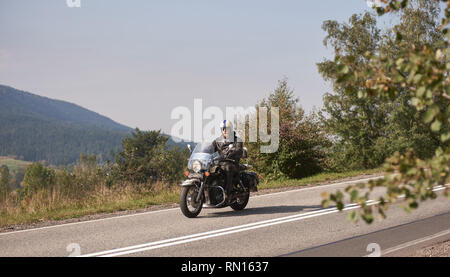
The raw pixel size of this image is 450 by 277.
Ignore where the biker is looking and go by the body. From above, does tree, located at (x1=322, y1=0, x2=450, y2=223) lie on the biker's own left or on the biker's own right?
on the biker's own left

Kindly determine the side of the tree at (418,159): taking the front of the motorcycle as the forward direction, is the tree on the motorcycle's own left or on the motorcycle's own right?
on the motorcycle's own left

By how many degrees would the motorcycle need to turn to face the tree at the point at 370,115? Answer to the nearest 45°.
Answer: approximately 180°

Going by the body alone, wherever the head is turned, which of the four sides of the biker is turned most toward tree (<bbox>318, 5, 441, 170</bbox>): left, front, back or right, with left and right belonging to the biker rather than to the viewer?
back

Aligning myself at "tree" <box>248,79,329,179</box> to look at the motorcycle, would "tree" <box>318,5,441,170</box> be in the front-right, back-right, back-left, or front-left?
back-left

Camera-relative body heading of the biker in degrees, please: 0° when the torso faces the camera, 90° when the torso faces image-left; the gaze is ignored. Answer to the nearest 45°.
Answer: approximately 45°

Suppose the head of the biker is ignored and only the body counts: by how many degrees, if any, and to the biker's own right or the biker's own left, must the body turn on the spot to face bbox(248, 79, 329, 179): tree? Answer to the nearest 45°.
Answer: approximately 135° to the biker's own right
